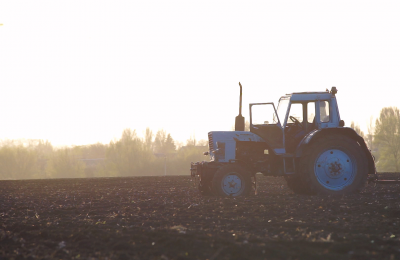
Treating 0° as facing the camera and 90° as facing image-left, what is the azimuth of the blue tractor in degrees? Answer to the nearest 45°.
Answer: approximately 90°
